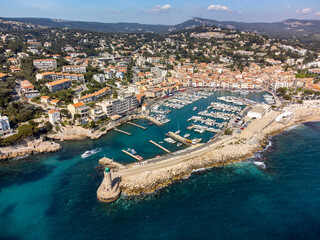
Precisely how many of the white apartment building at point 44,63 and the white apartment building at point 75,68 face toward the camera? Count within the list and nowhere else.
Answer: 2

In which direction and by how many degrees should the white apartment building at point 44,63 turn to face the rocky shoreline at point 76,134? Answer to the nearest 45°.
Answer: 0° — it already faces it

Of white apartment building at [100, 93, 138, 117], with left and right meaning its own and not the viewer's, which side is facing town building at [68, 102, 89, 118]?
right

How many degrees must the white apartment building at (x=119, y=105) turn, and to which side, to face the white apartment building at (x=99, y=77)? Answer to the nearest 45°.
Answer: approximately 135° to its left

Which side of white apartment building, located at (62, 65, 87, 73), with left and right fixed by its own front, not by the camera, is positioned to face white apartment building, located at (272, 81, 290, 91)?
left

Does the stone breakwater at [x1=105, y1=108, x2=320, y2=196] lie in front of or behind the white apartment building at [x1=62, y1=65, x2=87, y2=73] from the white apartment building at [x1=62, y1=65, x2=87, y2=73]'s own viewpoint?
in front
